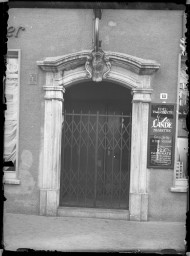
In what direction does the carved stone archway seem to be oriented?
toward the camera

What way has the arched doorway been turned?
toward the camera

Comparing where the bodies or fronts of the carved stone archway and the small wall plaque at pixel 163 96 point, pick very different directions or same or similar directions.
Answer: same or similar directions

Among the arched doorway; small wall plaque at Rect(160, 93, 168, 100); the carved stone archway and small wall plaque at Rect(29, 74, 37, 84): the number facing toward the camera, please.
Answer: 4

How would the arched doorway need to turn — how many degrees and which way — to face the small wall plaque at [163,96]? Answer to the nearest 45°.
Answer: approximately 45° to its left

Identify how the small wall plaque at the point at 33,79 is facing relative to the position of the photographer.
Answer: facing the viewer

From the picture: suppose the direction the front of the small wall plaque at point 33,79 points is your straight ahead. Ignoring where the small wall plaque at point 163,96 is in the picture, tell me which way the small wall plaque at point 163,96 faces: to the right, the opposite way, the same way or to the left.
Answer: the same way

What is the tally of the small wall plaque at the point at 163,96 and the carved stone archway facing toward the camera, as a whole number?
2

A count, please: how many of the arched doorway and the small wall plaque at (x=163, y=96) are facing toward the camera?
2

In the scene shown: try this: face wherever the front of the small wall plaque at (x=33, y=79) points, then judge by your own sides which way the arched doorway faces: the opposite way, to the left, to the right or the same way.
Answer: the same way

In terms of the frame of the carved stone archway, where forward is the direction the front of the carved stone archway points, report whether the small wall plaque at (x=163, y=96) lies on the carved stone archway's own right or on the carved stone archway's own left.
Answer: on the carved stone archway's own left

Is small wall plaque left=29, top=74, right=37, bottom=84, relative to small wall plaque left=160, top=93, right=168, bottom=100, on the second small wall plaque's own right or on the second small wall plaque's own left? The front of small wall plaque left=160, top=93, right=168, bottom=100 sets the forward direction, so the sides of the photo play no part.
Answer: on the second small wall plaque's own right
